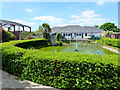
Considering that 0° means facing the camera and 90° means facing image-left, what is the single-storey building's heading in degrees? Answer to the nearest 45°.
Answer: approximately 0°

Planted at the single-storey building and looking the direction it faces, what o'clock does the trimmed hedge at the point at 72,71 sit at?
The trimmed hedge is roughly at 12 o'clock from the single-storey building.
